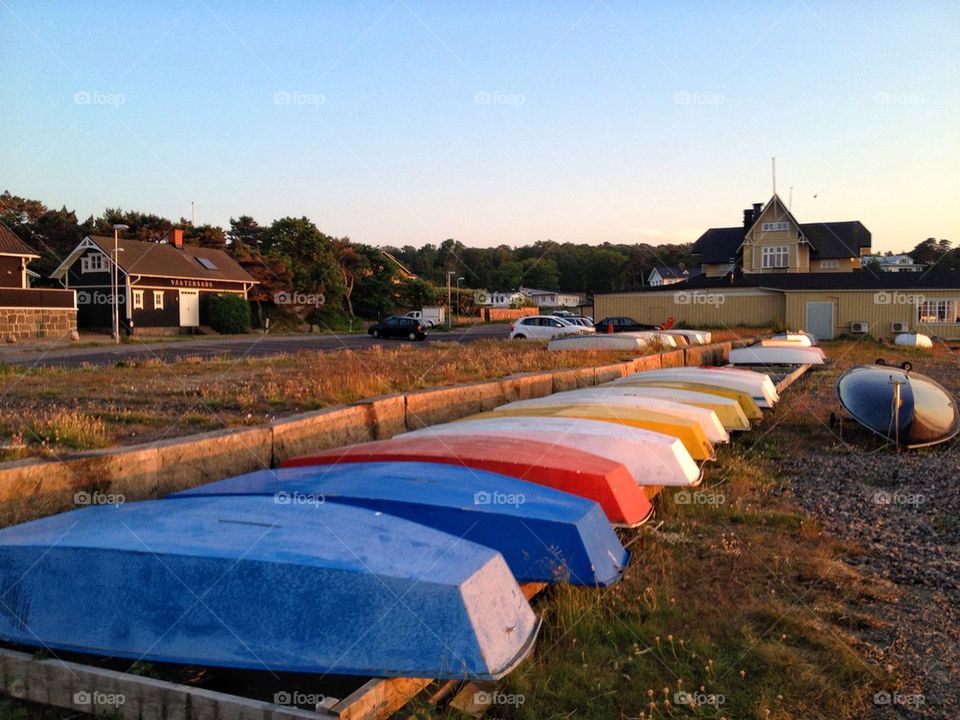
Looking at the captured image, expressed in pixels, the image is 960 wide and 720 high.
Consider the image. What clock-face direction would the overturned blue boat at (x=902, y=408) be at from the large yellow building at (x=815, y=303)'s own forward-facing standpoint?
The overturned blue boat is roughly at 12 o'clock from the large yellow building.

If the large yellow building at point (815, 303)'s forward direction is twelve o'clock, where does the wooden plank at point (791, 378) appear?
The wooden plank is roughly at 12 o'clock from the large yellow building.

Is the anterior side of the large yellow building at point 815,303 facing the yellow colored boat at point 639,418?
yes

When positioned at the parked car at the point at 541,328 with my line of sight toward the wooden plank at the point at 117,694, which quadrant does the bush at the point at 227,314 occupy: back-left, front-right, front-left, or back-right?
back-right

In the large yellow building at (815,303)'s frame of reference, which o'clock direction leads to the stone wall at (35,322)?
The stone wall is roughly at 2 o'clock from the large yellow building.

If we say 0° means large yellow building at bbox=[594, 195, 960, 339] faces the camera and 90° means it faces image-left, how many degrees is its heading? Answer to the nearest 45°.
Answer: approximately 0°

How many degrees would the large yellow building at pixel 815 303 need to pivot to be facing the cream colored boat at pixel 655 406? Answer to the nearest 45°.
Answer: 0° — it already faces it

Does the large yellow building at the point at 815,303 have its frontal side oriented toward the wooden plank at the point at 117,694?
yes

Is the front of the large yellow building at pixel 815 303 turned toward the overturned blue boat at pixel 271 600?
yes

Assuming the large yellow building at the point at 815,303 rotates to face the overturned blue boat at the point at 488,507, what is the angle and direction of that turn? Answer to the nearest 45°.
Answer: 0° — it already faces it

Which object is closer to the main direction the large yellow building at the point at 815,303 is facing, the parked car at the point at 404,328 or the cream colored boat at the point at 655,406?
the cream colored boat

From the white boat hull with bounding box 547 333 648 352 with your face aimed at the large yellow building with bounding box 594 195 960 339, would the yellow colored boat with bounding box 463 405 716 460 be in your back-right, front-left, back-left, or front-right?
back-right
